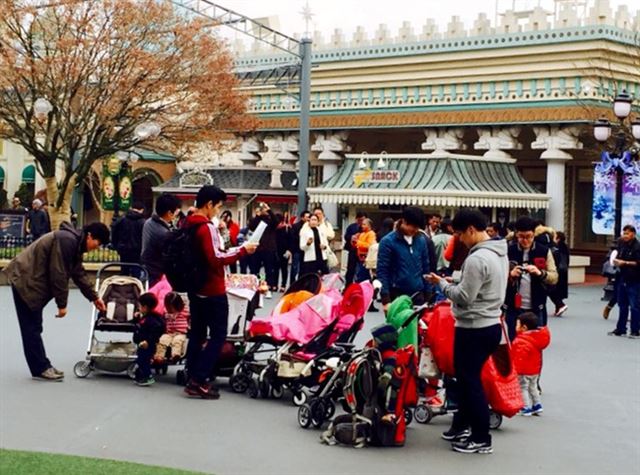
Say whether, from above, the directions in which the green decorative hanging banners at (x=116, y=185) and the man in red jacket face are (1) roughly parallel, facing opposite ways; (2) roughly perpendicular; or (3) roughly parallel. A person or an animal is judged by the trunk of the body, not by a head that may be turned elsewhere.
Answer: roughly perpendicular

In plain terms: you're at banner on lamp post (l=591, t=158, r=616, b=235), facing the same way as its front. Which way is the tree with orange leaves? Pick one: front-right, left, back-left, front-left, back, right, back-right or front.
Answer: right

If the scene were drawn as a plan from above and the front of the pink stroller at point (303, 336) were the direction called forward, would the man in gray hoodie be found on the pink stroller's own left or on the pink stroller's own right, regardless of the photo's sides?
on the pink stroller's own left

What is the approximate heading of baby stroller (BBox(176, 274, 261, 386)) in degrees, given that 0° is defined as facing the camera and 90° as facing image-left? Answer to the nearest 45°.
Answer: approximately 45°

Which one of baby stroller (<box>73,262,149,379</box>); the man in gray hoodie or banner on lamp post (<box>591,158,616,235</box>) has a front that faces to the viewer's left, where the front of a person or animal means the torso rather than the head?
the man in gray hoodie

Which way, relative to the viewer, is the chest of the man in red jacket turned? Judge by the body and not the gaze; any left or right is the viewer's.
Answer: facing to the right of the viewer

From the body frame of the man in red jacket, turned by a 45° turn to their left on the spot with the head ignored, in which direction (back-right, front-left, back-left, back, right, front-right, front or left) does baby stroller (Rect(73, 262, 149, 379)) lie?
left

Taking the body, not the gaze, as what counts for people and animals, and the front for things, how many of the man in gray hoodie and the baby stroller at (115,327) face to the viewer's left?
1
